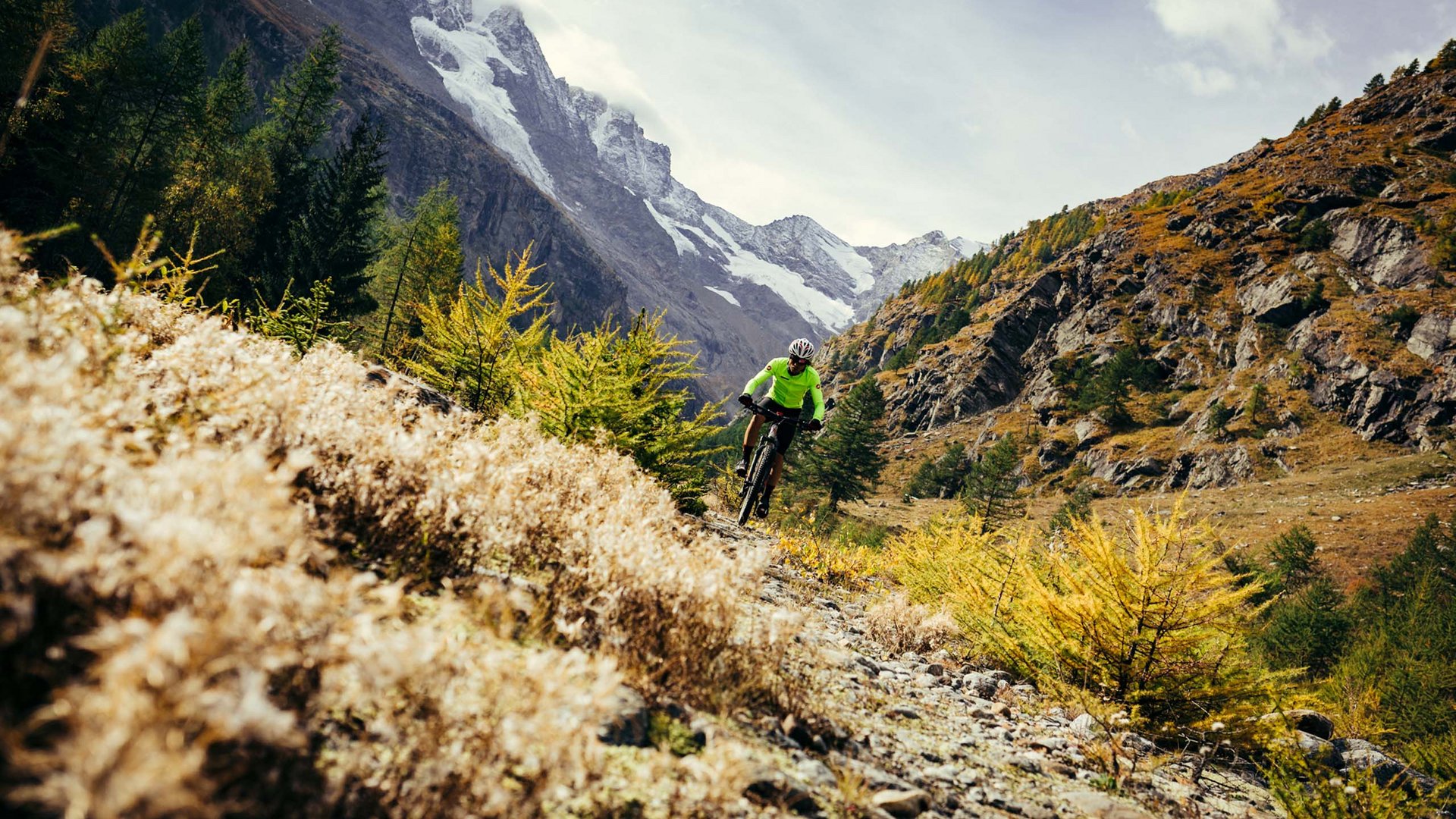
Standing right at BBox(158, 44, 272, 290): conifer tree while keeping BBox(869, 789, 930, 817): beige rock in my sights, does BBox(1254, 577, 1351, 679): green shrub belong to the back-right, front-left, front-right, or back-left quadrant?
front-left

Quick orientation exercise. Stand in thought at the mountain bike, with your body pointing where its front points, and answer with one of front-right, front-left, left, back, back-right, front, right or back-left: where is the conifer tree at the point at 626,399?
front-right

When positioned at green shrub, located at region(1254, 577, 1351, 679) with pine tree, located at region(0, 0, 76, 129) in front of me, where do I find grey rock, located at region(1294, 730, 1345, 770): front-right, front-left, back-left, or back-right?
front-left

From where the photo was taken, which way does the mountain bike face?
toward the camera

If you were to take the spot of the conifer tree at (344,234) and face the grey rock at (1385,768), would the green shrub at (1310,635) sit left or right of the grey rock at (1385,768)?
left

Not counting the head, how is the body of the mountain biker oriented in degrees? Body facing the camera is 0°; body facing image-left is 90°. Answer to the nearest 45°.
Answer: approximately 0°

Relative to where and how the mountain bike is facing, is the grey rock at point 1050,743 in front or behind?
in front

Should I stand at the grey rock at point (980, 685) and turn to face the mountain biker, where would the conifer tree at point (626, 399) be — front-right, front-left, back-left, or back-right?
front-left

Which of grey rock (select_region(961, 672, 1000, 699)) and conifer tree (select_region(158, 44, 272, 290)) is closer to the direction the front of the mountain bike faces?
the grey rock

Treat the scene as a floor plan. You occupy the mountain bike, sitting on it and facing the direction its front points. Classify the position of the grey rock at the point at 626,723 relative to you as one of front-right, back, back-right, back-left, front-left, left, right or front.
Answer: front

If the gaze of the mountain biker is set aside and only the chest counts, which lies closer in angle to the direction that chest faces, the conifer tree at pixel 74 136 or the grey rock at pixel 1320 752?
the grey rock

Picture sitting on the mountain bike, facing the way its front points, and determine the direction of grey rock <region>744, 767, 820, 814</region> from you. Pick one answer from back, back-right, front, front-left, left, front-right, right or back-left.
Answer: front
